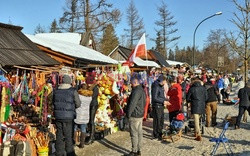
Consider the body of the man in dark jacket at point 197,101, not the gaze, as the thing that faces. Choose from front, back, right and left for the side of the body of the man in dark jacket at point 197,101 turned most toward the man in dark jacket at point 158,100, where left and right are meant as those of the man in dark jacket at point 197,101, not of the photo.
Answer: left

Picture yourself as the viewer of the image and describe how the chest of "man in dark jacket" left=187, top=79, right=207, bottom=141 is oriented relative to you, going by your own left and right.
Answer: facing away from the viewer

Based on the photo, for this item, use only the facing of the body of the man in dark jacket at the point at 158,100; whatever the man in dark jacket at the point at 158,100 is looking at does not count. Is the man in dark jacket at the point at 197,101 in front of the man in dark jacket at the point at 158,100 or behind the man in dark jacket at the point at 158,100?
in front

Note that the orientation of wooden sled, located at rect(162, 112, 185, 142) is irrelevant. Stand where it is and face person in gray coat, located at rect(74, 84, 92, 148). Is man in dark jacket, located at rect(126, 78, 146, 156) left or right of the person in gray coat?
left
